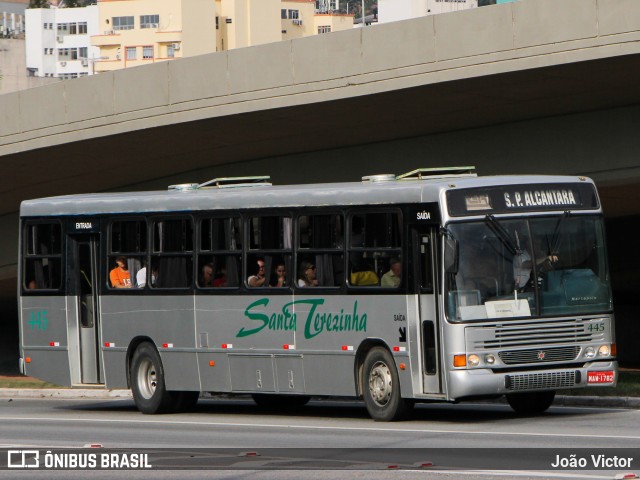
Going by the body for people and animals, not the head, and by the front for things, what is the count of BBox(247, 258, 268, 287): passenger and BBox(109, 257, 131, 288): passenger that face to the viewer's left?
0

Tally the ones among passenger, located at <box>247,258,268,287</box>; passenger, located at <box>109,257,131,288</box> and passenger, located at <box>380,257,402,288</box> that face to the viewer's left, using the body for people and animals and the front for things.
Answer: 0

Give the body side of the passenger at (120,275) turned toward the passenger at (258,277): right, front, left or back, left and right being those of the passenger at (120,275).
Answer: front

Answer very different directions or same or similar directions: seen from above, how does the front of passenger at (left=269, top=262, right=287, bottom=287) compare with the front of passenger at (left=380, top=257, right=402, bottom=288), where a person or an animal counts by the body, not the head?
same or similar directions

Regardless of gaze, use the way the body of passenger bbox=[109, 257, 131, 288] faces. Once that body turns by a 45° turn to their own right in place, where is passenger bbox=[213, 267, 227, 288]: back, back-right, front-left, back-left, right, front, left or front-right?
front-left

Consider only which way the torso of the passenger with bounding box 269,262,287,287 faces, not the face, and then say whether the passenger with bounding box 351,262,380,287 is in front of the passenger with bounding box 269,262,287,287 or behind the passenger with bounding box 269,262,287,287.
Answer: in front

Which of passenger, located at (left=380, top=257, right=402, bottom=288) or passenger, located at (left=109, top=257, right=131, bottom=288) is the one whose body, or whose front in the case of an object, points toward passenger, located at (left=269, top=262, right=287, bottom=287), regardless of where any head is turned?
passenger, located at (left=109, top=257, right=131, bottom=288)

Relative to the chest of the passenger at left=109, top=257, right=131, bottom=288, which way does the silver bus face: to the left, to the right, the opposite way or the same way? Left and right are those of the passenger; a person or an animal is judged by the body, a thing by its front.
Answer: the same way

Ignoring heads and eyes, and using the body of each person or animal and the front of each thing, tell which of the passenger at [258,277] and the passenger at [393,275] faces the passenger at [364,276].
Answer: the passenger at [258,277]

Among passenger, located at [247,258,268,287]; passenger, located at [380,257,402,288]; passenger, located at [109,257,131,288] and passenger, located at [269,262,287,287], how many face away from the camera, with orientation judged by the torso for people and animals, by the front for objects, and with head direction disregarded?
0

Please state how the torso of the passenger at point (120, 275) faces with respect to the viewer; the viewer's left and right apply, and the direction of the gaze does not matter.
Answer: facing the viewer and to the right of the viewer

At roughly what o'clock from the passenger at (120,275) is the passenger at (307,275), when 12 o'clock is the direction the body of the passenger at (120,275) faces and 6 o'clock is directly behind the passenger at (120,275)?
the passenger at (307,275) is roughly at 12 o'clock from the passenger at (120,275).

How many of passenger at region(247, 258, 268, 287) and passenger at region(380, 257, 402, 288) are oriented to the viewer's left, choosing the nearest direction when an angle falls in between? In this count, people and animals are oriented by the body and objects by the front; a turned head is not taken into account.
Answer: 0

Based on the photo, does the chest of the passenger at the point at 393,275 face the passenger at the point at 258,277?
no

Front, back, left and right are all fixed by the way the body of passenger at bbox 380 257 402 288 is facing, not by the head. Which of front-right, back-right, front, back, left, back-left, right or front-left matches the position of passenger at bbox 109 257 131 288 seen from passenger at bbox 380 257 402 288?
back

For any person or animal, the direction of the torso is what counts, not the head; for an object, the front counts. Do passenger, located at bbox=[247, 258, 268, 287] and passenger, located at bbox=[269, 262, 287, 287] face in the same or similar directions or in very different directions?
same or similar directions

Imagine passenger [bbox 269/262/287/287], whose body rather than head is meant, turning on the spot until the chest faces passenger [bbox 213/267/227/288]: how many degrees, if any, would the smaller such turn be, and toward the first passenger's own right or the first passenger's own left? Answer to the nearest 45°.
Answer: approximately 180°

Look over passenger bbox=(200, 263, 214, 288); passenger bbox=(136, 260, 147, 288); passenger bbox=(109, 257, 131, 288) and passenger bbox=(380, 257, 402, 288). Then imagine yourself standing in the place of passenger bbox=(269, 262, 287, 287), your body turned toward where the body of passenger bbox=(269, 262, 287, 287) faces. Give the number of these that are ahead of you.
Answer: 1
